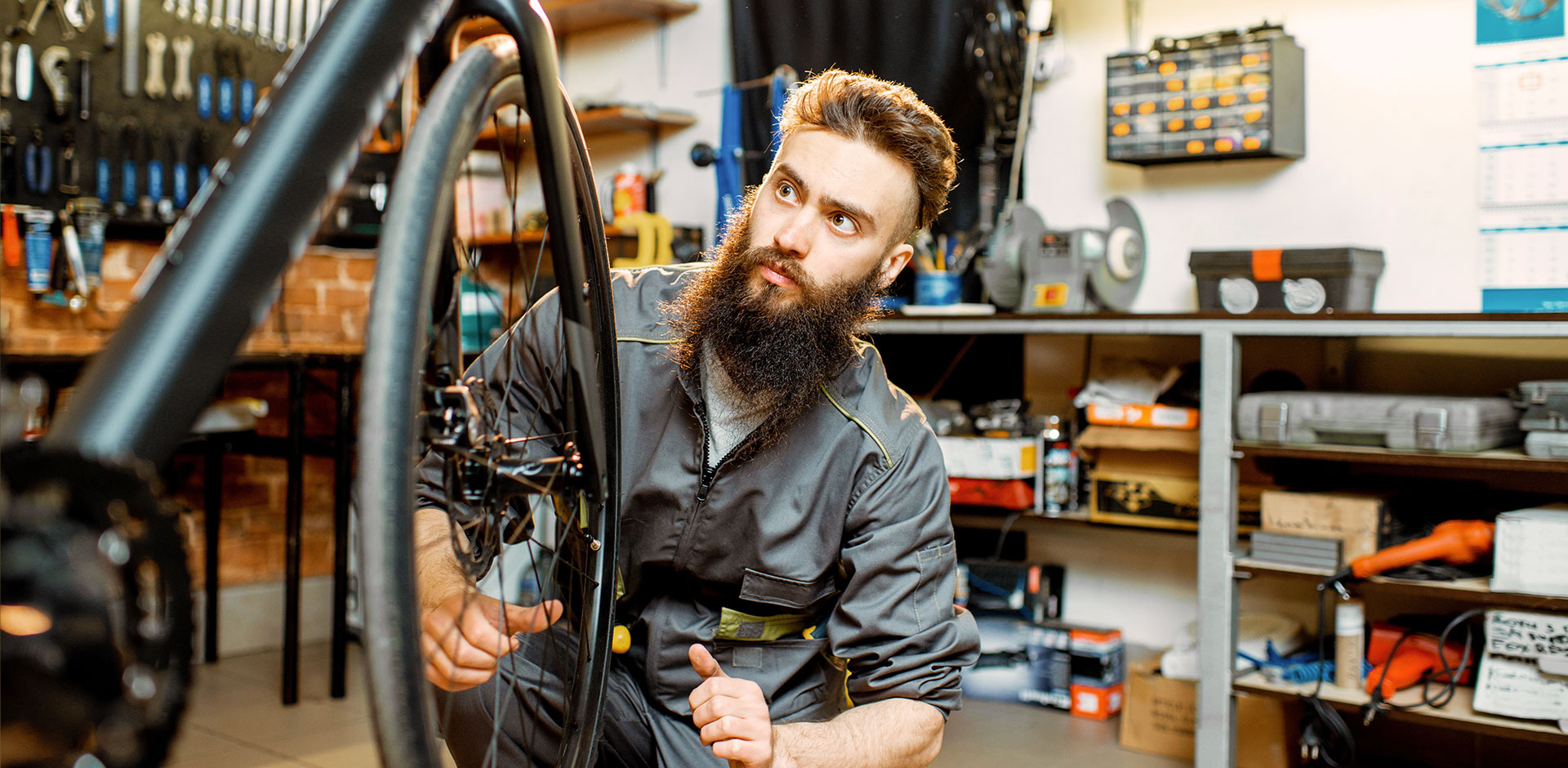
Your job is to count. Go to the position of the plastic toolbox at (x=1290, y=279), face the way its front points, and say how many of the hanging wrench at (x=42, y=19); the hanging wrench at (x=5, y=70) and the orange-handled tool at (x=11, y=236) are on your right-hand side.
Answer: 3

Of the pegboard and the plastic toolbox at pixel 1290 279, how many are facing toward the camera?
2

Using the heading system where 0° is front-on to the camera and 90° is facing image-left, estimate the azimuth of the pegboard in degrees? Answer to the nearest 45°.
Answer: approximately 0°

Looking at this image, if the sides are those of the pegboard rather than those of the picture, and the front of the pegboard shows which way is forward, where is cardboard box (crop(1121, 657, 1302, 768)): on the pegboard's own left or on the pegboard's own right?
on the pegboard's own left

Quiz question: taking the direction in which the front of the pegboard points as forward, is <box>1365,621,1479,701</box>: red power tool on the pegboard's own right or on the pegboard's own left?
on the pegboard's own left

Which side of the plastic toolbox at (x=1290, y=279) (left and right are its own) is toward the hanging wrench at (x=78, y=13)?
right

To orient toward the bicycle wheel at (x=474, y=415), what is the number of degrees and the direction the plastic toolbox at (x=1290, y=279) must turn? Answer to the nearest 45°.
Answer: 0° — it already faces it

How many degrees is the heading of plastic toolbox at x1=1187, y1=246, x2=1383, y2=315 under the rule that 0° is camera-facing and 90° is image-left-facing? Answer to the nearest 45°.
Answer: approximately 0°
